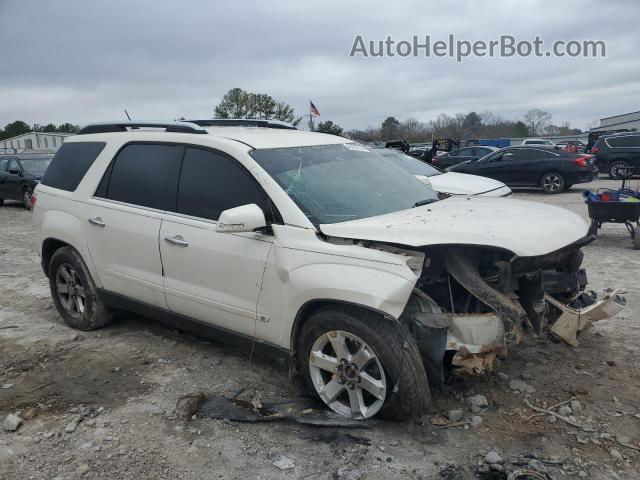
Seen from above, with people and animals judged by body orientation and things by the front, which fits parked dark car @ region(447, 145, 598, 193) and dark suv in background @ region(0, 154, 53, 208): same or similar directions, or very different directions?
very different directions

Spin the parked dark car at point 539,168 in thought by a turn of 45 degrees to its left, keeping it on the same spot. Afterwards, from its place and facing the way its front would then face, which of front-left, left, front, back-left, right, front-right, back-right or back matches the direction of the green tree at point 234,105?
right

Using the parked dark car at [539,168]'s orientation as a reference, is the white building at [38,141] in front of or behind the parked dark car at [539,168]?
in front

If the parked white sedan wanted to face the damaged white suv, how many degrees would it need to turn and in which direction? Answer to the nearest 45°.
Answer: approximately 45° to its right

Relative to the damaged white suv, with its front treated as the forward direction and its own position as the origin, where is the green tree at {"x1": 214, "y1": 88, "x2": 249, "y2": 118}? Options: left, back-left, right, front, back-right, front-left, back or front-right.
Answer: back-left

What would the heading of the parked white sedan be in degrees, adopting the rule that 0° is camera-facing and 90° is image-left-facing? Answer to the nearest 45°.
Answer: approximately 315°

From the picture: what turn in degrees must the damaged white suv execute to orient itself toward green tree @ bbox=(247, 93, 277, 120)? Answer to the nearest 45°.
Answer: approximately 135° to its left

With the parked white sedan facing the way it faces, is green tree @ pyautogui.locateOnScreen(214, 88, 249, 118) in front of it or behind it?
behind

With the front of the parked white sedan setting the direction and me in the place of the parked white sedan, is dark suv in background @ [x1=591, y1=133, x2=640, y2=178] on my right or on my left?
on my left

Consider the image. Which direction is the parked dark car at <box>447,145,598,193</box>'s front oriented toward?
to the viewer's left

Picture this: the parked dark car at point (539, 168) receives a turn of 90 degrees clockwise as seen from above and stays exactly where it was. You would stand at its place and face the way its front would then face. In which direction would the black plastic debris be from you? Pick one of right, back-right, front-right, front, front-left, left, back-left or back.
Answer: back

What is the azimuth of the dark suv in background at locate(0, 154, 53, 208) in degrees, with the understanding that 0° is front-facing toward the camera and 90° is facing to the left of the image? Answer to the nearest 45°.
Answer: approximately 315°
